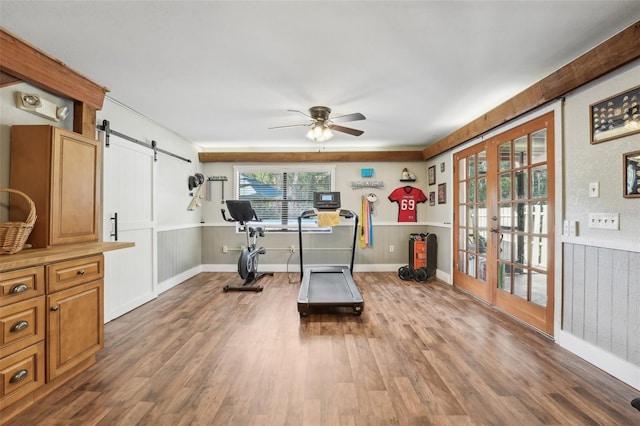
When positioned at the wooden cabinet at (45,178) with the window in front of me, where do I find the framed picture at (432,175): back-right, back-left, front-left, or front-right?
front-right

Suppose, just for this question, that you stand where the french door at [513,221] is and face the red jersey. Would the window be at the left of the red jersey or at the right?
left

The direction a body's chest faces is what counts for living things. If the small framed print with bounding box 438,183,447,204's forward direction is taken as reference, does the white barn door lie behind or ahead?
ahead

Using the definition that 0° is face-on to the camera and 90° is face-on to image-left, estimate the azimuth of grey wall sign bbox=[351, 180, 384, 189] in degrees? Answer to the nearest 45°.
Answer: approximately 0°

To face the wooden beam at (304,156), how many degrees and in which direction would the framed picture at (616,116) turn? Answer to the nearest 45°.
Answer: approximately 45° to its right

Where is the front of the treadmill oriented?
away from the camera

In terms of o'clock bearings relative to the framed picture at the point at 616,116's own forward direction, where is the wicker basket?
The wicker basket is roughly at 12 o'clock from the framed picture.

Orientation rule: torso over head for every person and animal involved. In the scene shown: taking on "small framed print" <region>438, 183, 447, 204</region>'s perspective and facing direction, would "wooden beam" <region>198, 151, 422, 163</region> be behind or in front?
in front

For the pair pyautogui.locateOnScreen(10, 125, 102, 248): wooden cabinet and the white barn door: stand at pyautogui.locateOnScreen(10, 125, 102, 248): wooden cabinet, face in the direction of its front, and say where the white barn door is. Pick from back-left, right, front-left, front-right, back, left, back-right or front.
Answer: left

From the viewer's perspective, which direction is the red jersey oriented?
toward the camera

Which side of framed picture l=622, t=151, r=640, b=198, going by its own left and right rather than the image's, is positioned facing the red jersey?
right

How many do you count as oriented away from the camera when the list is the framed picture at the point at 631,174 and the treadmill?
1

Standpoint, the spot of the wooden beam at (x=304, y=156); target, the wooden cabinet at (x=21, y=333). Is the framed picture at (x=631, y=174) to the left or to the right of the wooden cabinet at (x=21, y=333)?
left

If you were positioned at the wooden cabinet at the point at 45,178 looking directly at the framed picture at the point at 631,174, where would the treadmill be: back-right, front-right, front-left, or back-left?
front-left

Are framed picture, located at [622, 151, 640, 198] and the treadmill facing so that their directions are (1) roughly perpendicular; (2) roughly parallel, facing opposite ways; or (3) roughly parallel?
roughly perpendicular

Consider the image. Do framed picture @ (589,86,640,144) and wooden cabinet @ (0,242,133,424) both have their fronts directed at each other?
yes
